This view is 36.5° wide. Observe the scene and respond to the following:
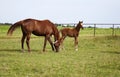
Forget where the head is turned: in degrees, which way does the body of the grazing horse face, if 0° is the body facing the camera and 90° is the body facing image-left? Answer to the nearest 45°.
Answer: approximately 270°
